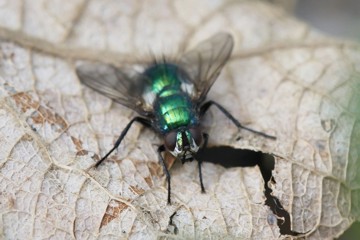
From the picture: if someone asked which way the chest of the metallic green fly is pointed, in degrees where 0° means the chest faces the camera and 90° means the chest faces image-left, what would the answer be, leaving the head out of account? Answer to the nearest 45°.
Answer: approximately 0°
